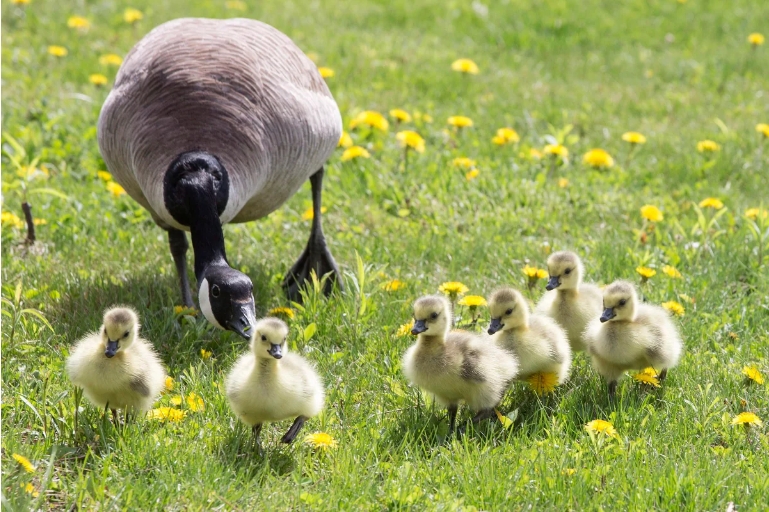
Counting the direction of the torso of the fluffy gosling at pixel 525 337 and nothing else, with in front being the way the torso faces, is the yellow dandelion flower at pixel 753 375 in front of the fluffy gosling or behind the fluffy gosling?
behind

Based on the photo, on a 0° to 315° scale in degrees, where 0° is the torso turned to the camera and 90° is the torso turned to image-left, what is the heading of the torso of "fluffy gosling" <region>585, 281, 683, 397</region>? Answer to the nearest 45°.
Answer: approximately 45°

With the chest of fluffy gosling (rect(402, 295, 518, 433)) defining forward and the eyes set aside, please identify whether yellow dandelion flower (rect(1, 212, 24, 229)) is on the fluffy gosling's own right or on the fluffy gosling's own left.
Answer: on the fluffy gosling's own right

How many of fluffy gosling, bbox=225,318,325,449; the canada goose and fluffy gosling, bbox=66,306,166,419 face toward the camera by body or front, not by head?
3

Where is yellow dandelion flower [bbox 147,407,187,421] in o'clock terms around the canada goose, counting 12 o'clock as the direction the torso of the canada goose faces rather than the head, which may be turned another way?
The yellow dandelion flower is roughly at 12 o'clock from the canada goose.

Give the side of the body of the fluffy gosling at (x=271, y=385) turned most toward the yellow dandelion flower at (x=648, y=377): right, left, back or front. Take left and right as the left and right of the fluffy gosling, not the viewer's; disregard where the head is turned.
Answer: left

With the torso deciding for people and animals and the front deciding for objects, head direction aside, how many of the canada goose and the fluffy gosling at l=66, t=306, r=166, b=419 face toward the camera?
2

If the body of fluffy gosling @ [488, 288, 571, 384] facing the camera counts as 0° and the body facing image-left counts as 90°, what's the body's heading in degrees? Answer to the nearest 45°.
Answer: approximately 45°

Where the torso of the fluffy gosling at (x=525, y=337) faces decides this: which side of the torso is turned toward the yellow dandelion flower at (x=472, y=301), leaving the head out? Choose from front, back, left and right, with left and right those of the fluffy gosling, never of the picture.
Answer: right

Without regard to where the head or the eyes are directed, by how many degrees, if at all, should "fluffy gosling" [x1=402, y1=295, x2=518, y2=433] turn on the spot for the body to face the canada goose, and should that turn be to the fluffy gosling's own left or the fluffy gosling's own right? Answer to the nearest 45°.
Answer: approximately 90° to the fluffy gosling's own right

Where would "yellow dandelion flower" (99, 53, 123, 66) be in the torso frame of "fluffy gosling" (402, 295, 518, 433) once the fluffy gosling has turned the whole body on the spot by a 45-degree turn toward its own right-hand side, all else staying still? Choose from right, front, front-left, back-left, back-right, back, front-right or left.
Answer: front-right
